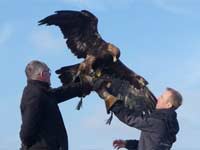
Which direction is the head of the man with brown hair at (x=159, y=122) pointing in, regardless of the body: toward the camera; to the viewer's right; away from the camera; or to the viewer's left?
to the viewer's left

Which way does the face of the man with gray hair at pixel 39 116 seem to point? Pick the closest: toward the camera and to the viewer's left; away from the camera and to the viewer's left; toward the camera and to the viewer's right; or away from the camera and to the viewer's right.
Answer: away from the camera and to the viewer's right

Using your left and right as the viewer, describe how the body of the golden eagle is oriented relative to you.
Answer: facing the viewer and to the right of the viewer

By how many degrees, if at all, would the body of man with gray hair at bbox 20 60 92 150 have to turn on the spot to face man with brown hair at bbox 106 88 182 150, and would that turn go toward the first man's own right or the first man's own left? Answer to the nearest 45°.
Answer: approximately 45° to the first man's own right

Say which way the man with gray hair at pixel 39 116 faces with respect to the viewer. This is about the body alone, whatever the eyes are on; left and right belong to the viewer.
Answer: facing away from the viewer and to the right of the viewer
